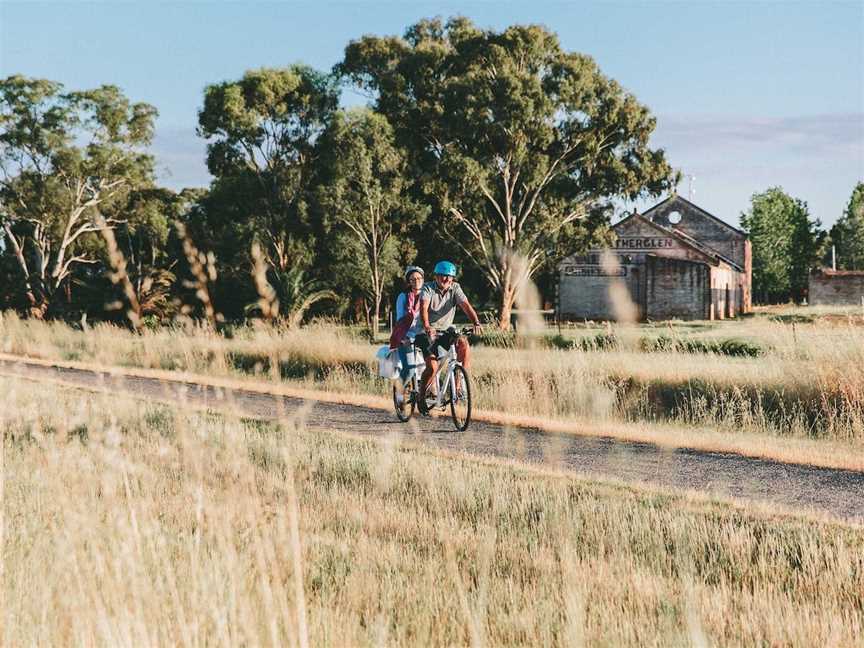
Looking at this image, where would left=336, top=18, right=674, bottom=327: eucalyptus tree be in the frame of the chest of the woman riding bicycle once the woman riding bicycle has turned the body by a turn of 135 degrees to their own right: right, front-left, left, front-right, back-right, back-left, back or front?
right

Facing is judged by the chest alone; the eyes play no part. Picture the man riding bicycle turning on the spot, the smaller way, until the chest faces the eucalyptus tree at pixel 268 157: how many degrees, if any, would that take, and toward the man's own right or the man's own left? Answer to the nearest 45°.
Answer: approximately 135° to the man's own left

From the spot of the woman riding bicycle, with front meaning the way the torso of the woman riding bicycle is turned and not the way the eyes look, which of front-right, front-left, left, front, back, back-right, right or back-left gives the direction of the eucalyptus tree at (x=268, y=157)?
back-left

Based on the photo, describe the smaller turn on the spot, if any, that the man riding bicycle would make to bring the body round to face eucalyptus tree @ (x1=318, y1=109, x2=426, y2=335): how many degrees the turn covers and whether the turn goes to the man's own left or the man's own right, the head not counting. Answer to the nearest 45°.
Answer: approximately 135° to the man's own left

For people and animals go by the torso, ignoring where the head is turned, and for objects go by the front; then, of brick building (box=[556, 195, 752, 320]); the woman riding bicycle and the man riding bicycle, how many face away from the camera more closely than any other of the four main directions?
0

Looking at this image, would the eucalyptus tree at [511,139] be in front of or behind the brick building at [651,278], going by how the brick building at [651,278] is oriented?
in front

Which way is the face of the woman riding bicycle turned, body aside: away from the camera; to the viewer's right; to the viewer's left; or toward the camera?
toward the camera

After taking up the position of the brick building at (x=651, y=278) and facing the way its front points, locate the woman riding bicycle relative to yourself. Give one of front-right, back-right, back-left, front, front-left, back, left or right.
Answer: front

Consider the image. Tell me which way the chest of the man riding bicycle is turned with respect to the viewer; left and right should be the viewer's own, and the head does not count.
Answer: facing the viewer and to the right of the viewer

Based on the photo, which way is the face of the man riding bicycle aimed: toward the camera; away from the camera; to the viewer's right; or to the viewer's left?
toward the camera

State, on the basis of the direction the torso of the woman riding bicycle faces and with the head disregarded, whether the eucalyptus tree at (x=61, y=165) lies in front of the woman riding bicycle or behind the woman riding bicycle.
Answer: behind

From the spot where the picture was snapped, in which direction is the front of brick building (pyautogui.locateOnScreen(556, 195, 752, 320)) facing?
facing the viewer

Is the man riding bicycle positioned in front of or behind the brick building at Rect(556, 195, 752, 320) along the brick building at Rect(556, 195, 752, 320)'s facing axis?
in front

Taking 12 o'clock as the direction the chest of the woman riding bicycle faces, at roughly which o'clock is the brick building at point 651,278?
The brick building is roughly at 8 o'clock from the woman riding bicycle.
